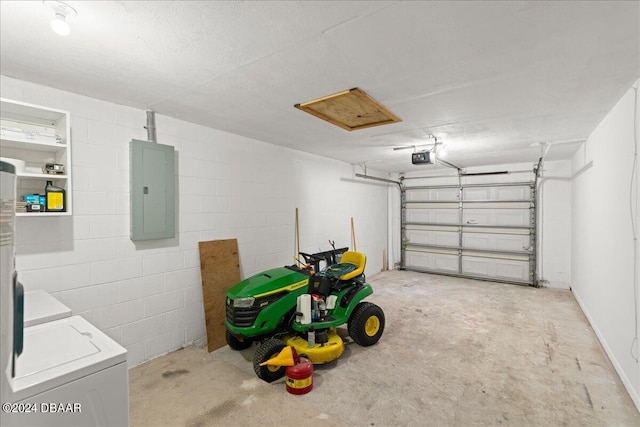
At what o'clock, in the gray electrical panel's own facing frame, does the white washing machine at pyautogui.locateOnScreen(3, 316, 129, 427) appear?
The white washing machine is roughly at 2 o'clock from the gray electrical panel.

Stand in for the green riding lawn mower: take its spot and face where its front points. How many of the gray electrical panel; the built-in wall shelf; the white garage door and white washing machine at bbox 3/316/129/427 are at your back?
1

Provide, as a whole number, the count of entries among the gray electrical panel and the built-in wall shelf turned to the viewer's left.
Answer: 0

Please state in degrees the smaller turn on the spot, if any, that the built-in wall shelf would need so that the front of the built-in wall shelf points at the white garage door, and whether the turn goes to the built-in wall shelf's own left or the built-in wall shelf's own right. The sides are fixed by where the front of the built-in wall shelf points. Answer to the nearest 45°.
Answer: approximately 45° to the built-in wall shelf's own left

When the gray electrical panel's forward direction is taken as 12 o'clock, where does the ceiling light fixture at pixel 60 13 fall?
The ceiling light fixture is roughly at 2 o'clock from the gray electrical panel.

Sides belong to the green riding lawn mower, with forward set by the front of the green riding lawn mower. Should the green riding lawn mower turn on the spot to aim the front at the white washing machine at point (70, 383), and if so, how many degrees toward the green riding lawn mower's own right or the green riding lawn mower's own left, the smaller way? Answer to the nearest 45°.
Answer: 0° — it already faces it

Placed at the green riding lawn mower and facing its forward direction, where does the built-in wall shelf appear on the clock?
The built-in wall shelf is roughly at 1 o'clock from the green riding lawn mower.

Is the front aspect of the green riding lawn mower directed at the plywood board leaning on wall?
no

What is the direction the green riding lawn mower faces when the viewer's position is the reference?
facing the viewer and to the left of the viewer

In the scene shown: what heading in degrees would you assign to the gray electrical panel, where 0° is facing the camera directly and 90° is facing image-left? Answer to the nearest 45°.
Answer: approximately 315°

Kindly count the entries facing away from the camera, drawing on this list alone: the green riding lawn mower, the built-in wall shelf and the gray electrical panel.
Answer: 0

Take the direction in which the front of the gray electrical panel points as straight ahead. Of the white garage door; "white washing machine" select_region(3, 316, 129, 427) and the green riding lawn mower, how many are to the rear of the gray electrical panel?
0

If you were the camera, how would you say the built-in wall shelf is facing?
facing the viewer and to the right of the viewer

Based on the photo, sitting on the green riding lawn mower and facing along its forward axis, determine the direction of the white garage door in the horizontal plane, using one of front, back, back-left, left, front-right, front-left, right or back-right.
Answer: back

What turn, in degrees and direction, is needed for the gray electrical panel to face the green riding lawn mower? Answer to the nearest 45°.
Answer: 0° — it already faces it

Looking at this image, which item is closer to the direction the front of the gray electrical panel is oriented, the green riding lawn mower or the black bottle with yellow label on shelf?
the green riding lawn mower

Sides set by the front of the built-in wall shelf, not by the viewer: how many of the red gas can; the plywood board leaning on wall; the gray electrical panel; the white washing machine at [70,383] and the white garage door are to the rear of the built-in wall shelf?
0

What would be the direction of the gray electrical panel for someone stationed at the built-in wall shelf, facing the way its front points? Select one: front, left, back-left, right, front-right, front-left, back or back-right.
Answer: front-left

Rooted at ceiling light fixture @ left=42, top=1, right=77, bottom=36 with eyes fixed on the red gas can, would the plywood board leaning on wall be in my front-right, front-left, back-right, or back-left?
front-left
